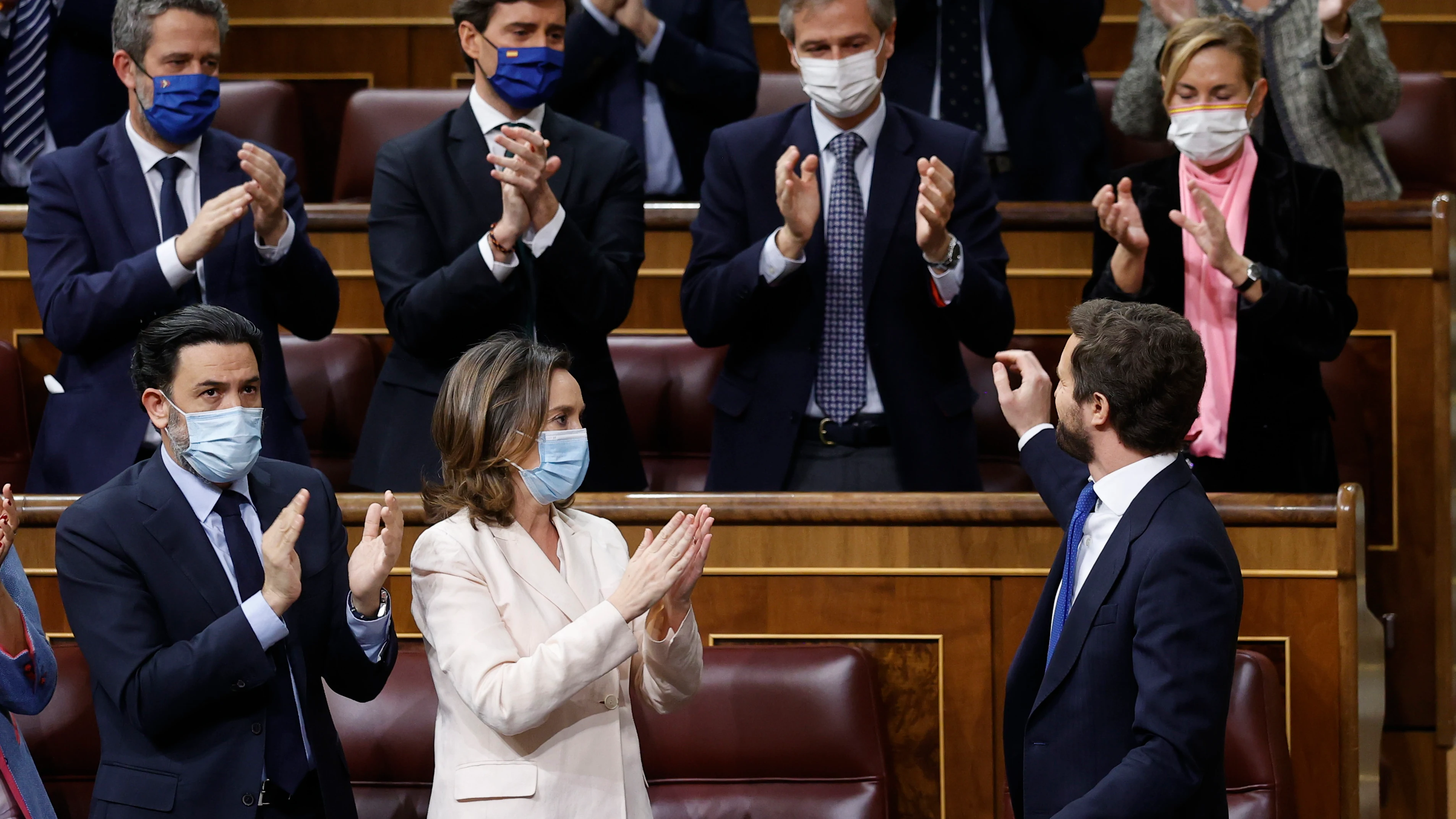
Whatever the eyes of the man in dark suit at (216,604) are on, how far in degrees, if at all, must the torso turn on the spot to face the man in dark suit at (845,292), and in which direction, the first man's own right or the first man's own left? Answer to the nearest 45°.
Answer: approximately 90° to the first man's own left

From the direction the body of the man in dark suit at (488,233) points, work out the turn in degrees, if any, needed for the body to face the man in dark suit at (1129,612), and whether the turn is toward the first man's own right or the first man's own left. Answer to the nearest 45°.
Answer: approximately 45° to the first man's own left

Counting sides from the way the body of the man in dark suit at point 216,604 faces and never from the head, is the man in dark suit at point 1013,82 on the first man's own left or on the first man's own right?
on the first man's own left

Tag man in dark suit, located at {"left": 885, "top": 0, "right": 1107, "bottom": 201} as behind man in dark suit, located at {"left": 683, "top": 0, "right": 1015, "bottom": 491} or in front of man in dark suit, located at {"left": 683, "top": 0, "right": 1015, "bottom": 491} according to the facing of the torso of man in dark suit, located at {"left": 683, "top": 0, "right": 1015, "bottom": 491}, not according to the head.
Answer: behind

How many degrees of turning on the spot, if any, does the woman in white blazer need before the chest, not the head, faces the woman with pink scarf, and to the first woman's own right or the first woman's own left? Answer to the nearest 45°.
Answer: approximately 90° to the first woman's own left

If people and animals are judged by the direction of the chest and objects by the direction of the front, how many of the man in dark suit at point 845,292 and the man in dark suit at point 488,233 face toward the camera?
2

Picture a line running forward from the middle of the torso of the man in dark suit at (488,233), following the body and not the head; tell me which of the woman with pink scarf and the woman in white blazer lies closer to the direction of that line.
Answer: the woman in white blazer

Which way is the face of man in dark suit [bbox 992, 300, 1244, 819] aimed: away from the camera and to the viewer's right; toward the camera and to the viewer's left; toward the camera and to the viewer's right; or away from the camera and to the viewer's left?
away from the camera and to the viewer's left
